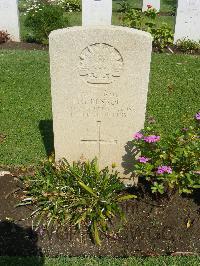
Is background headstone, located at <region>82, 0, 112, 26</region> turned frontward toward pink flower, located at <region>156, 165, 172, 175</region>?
yes

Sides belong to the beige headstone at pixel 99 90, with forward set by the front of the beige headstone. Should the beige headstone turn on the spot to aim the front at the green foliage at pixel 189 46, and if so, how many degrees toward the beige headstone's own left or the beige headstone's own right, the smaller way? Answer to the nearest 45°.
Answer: approximately 180°

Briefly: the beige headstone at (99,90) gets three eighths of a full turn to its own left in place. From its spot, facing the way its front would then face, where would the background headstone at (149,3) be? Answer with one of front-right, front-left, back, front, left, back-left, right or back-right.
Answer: front-left

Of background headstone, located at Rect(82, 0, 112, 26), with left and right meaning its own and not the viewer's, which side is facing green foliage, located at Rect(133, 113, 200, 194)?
front

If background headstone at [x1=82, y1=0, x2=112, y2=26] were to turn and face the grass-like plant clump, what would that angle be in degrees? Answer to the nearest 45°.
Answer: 0° — it already faces it
